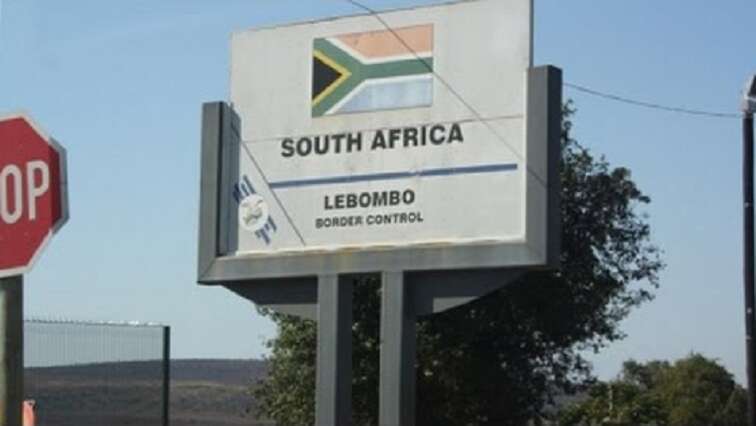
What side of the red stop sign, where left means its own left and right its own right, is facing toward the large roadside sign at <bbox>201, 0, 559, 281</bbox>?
back

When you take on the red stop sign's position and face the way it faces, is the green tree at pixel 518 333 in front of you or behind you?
behind

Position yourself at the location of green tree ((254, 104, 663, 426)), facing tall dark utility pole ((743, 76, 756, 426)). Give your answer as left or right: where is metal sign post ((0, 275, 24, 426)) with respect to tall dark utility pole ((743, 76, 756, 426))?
right

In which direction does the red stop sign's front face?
toward the camera

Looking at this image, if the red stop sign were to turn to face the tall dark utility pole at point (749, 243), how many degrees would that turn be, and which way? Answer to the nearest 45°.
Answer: approximately 135° to its left
